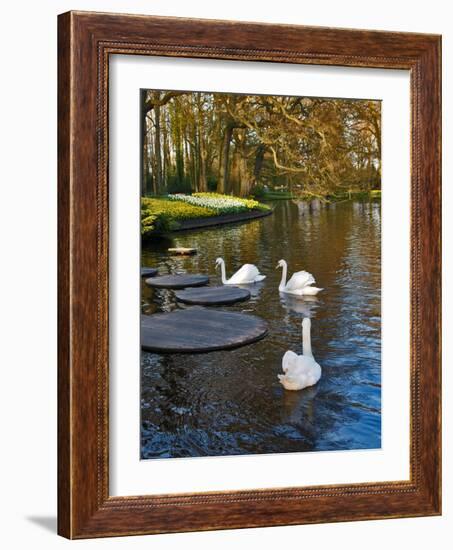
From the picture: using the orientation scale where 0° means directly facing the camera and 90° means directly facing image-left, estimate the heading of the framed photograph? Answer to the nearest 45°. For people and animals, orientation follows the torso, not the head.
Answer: approximately 315°
